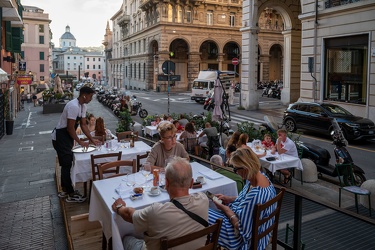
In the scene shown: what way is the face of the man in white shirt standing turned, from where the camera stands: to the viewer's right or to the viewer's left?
to the viewer's right

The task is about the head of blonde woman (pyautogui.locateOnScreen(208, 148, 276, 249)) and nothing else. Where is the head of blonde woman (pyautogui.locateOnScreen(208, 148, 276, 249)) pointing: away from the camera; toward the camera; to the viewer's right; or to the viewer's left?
to the viewer's left

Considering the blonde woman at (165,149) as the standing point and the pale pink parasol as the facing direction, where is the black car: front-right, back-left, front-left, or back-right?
front-right

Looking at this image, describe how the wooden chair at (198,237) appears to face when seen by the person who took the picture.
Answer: facing away from the viewer and to the left of the viewer

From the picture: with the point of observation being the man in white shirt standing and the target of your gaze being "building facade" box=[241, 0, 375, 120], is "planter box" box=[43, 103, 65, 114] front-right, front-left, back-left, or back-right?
front-left

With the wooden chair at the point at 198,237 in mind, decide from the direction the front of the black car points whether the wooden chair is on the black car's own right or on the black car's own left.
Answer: on the black car's own right

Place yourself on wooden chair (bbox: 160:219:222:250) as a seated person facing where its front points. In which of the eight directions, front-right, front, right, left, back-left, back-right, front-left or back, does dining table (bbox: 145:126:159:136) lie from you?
front-right

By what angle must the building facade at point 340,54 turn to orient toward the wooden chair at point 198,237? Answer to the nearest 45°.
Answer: approximately 45° to its left

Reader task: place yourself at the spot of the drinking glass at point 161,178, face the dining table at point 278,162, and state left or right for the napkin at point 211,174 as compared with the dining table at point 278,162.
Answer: right

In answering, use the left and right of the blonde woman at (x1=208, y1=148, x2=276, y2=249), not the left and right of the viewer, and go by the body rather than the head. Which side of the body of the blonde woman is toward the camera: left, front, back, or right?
left

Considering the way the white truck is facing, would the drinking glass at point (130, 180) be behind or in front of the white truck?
in front

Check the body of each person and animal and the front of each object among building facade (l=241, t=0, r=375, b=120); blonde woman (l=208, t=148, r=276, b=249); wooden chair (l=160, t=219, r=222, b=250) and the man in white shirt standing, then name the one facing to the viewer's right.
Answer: the man in white shirt standing

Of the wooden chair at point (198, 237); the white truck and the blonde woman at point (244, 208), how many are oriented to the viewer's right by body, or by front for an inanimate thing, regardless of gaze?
0

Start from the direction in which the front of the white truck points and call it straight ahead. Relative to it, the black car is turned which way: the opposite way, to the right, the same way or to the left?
to the left

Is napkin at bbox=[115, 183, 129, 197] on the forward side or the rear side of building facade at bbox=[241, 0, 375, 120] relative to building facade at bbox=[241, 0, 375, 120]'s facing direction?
on the forward side
